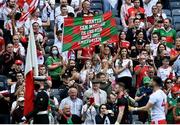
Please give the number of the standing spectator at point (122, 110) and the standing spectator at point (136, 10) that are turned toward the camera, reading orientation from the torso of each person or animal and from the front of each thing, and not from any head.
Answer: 1

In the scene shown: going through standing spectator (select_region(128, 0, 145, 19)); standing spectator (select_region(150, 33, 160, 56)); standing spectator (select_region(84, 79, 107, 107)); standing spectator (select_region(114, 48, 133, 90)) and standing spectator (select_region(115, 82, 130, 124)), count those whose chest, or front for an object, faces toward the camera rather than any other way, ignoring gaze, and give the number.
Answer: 4

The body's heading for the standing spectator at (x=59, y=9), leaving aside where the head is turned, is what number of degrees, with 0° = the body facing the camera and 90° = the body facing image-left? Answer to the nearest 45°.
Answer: approximately 0°
